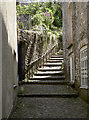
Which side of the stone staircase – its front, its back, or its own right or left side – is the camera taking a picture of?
front
